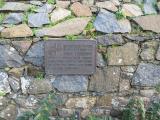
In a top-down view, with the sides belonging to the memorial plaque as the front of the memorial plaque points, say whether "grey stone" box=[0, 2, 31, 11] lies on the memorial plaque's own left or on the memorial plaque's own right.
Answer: on the memorial plaque's own right

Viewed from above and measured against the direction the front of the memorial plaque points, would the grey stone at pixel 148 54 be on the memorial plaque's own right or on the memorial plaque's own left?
on the memorial plaque's own left

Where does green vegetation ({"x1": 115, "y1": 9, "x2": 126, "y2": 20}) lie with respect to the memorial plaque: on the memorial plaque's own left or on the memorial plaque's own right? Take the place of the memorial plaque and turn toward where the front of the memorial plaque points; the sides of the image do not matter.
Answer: on the memorial plaque's own left

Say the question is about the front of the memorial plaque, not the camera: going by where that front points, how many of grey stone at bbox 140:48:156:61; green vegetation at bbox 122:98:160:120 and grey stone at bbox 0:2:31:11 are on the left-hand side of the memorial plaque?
2

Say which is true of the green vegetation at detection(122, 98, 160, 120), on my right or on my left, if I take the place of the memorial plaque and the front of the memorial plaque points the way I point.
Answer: on my left

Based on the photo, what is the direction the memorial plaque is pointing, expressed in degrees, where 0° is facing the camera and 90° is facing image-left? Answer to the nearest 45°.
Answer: approximately 0°
